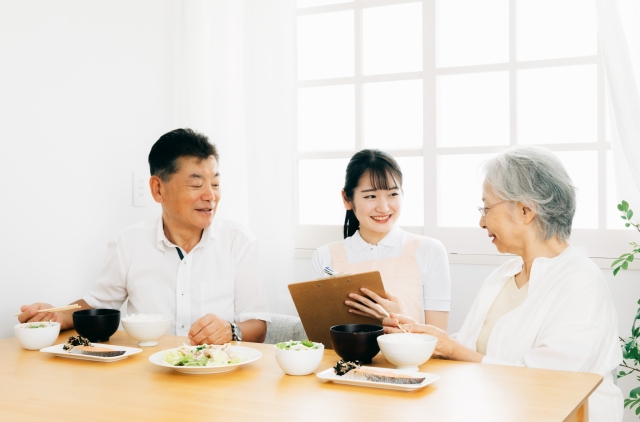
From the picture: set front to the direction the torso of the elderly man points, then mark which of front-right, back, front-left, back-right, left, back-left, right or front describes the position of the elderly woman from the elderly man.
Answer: front-left

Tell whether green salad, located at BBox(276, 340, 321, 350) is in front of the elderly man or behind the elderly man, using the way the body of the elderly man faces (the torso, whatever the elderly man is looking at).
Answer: in front

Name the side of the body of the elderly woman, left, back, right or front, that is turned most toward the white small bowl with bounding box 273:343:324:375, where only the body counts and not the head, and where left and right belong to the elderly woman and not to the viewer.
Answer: front

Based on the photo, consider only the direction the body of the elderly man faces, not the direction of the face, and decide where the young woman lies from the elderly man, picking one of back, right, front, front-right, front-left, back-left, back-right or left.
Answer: left

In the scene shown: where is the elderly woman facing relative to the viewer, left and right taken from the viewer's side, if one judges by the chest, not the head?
facing the viewer and to the left of the viewer

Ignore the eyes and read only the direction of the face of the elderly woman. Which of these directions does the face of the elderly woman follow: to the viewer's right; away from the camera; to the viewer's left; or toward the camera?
to the viewer's left

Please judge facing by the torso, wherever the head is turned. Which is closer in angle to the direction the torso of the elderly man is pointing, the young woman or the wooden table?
the wooden table

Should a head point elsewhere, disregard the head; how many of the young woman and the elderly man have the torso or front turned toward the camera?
2

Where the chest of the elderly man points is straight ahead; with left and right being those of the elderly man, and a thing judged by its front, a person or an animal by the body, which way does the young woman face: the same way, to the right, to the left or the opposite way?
the same way

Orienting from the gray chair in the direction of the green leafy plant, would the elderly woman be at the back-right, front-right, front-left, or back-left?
front-right

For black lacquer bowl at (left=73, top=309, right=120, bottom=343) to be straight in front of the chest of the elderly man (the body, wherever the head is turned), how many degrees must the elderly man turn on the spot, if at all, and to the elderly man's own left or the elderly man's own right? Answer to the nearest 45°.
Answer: approximately 45° to the elderly man's own right

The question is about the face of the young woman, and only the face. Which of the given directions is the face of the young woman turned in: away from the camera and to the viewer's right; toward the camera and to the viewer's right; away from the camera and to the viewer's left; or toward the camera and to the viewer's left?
toward the camera and to the viewer's right

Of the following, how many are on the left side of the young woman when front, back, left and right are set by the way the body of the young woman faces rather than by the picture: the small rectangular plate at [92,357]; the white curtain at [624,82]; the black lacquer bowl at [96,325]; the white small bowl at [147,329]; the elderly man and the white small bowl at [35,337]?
1

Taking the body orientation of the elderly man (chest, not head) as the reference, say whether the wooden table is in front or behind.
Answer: in front

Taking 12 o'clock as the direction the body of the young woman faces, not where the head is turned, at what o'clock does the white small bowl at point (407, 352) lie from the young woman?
The white small bowl is roughly at 12 o'clock from the young woman.

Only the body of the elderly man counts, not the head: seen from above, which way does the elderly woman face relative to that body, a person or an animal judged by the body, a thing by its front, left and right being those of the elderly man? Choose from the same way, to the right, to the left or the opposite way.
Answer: to the right

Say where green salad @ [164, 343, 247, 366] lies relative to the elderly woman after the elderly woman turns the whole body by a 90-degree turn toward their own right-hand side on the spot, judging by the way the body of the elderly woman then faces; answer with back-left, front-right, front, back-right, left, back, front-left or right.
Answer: left

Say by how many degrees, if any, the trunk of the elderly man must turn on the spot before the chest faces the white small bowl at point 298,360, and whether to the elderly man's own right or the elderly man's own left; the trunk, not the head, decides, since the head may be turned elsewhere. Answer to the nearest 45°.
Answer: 0° — they already face it

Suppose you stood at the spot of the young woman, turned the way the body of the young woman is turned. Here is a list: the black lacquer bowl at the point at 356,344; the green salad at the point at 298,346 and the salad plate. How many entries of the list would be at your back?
0

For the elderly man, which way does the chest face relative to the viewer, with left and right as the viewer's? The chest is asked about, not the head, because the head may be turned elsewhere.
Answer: facing the viewer

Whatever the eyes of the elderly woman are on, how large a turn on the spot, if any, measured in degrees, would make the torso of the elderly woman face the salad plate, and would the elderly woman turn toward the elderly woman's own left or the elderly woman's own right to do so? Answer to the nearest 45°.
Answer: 0° — they already face it
